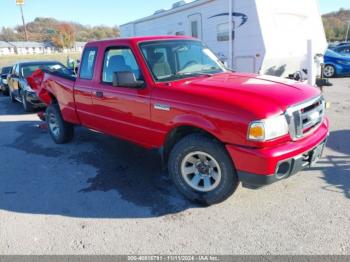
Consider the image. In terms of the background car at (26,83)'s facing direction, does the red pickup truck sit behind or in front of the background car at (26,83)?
in front

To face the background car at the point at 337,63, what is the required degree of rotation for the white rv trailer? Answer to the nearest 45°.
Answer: approximately 90° to its left

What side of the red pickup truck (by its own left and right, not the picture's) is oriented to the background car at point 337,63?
left

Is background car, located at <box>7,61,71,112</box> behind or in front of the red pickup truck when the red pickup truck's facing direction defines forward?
behind

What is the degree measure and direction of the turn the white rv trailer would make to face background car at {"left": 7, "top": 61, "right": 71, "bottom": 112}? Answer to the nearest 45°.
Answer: approximately 135° to its right

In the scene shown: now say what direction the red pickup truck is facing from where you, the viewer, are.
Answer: facing the viewer and to the right of the viewer

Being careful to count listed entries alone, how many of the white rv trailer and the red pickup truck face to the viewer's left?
0

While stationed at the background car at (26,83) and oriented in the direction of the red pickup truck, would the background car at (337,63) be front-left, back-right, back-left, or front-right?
front-left

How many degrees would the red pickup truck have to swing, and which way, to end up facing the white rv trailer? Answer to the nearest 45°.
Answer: approximately 135° to its left
